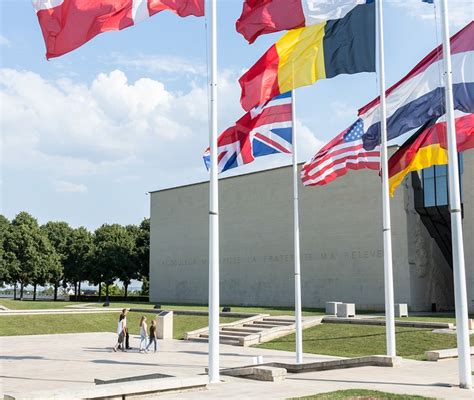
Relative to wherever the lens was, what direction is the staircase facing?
facing the viewer and to the left of the viewer

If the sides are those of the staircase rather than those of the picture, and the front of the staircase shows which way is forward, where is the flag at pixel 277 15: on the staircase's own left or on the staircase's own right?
on the staircase's own left

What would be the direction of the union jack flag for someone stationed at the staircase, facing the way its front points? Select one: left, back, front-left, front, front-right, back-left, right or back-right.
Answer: front-left

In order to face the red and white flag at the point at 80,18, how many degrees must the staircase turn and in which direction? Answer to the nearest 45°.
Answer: approximately 45° to its left
